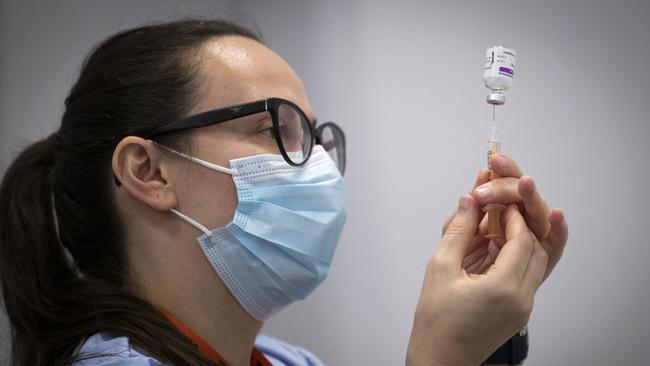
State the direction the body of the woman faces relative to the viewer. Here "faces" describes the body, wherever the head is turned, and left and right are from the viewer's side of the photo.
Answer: facing to the right of the viewer

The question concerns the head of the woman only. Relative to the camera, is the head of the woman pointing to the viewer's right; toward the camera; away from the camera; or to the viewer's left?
to the viewer's right
